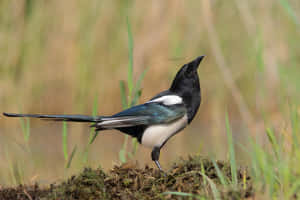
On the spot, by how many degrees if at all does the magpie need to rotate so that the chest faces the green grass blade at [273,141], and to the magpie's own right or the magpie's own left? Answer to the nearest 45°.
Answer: approximately 45° to the magpie's own right

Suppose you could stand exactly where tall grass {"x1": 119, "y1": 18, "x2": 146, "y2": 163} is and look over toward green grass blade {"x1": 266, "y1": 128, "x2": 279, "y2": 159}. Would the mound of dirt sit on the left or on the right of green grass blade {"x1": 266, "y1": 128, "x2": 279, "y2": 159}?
right

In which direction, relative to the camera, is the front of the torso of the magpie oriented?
to the viewer's right
